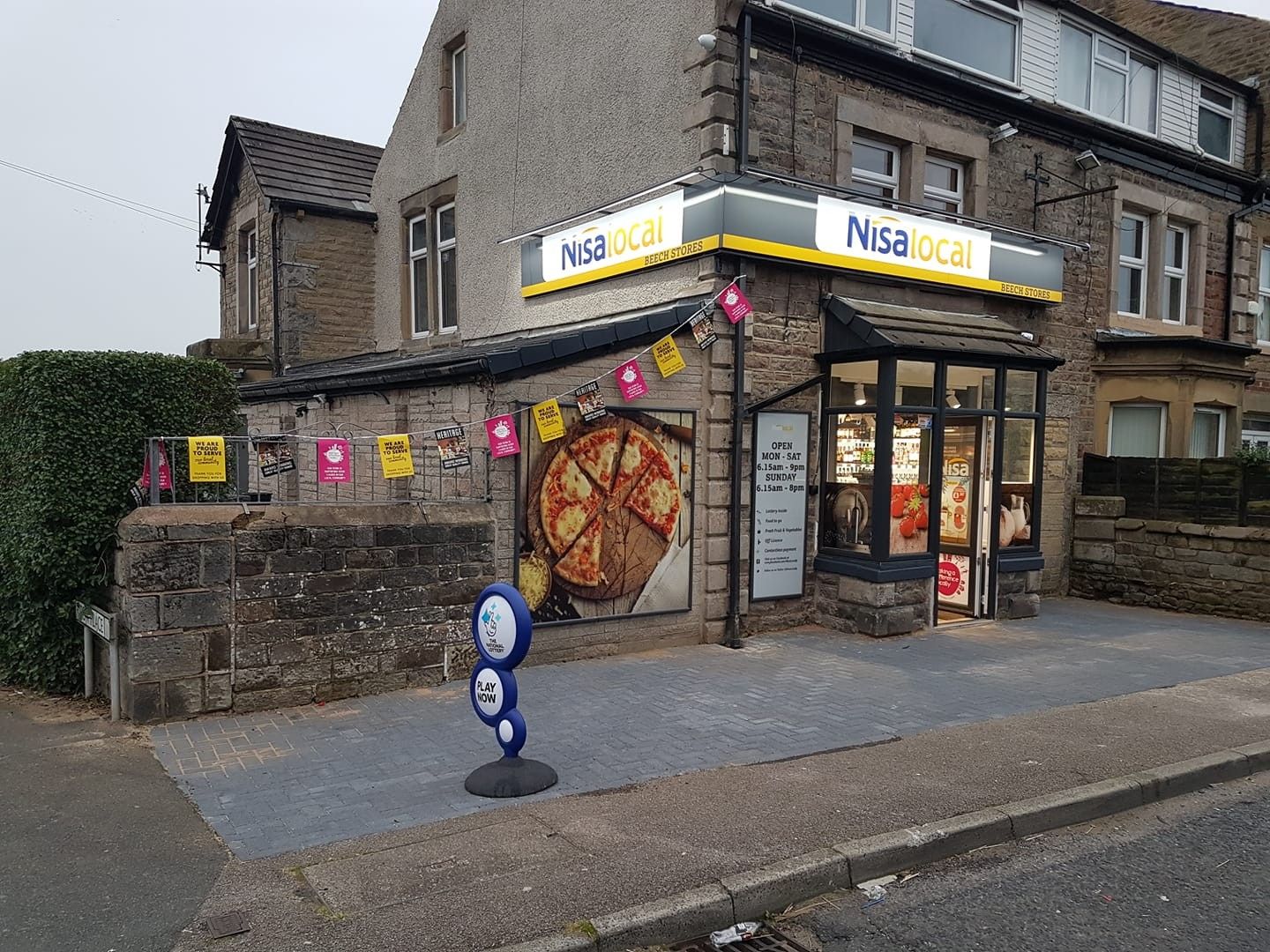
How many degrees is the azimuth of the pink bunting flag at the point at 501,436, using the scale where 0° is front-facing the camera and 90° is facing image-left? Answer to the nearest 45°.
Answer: approximately 0°

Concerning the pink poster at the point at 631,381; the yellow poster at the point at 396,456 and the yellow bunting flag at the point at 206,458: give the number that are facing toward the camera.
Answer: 3

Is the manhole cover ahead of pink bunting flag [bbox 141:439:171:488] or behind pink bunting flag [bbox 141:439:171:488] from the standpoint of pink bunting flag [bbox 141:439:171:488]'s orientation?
ahead

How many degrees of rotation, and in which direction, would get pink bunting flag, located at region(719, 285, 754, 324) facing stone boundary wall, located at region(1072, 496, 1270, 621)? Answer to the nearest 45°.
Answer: approximately 135° to its left

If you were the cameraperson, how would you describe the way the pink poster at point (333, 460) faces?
facing the viewer

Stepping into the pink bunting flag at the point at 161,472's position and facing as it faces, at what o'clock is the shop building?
The shop building is roughly at 9 o'clock from the pink bunting flag.

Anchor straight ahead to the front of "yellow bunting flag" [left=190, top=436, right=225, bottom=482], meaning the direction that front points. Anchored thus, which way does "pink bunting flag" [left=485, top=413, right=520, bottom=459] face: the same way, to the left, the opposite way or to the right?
the same way

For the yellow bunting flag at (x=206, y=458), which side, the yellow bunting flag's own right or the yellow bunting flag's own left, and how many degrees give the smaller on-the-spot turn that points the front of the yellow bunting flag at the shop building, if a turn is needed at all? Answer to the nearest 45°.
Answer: approximately 90° to the yellow bunting flag's own left

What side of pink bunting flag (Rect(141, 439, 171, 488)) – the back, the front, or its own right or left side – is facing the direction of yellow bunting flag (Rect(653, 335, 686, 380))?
left

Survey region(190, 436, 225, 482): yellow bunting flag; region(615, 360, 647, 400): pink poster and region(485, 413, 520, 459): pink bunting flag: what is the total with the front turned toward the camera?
3

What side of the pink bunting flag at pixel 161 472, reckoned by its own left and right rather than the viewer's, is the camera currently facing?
front

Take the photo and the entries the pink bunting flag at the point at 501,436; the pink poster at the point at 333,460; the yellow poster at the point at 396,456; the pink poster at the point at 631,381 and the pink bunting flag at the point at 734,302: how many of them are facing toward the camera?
5

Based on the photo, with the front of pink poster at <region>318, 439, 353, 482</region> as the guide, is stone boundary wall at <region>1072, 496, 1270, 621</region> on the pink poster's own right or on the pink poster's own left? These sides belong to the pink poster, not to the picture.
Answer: on the pink poster's own left

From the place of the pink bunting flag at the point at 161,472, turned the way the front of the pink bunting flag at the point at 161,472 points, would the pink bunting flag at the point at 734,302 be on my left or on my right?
on my left

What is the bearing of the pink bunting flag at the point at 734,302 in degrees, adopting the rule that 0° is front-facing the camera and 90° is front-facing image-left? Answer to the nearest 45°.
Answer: approximately 0°

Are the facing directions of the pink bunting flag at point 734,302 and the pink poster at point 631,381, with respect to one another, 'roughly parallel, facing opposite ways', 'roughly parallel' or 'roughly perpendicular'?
roughly parallel

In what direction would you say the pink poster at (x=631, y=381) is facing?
toward the camera
